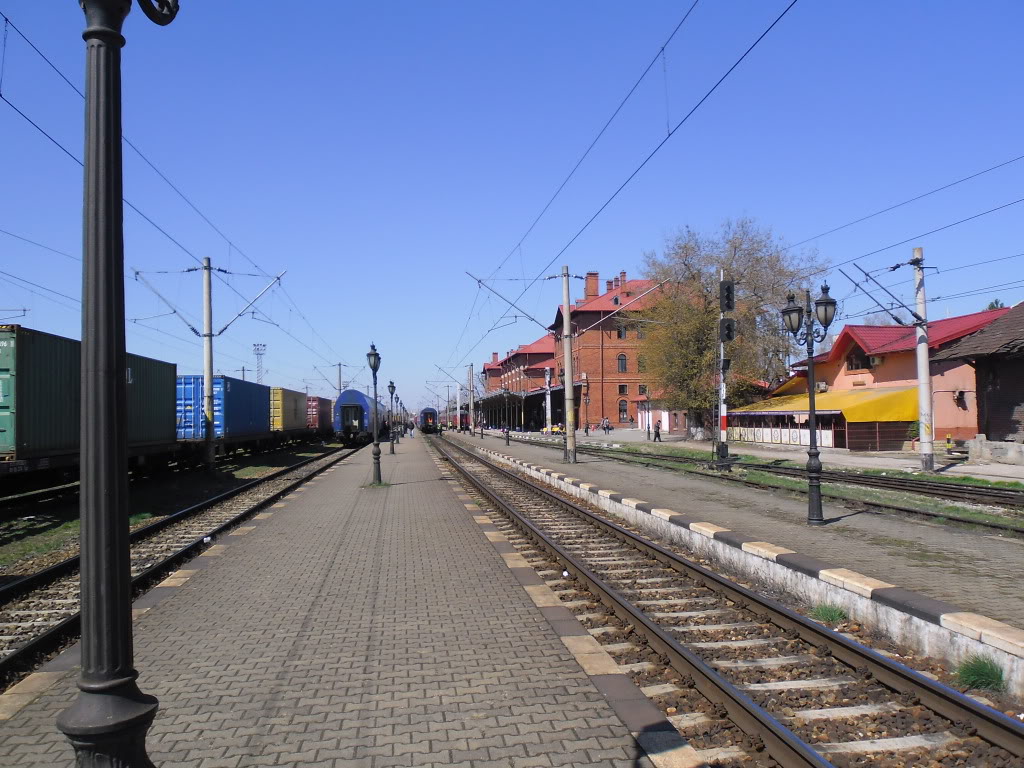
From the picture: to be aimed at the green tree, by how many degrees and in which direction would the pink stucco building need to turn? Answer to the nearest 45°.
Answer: approximately 90° to its right

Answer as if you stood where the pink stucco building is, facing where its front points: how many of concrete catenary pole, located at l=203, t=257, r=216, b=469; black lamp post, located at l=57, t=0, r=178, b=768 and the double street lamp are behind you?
0

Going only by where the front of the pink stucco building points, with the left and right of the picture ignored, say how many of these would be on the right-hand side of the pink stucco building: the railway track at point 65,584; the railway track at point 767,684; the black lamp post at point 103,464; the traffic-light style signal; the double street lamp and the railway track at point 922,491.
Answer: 0

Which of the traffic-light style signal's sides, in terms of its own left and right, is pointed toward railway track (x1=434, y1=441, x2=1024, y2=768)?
front

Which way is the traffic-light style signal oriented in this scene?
toward the camera

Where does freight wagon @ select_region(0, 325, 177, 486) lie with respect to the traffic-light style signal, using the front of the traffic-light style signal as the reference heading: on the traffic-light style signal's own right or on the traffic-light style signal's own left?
on the traffic-light style signal's own right

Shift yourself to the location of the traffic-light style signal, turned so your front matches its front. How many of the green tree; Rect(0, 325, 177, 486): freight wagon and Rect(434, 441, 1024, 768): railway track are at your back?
1

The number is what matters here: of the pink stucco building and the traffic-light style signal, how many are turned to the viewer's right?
0

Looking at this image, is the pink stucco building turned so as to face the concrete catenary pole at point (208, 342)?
yes

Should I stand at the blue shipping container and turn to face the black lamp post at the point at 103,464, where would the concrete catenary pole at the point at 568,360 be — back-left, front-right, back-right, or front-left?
front-left

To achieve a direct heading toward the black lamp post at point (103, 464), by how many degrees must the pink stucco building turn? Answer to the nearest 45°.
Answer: approximately 45° to its left

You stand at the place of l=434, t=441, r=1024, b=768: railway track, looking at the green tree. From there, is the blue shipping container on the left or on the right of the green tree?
left

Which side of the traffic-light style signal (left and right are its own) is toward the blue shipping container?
right

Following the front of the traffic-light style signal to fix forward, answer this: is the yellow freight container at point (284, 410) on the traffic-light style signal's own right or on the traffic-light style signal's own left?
on the traffic-light style signal's own right

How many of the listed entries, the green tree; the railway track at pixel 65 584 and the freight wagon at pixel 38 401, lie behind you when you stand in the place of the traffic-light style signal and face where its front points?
1

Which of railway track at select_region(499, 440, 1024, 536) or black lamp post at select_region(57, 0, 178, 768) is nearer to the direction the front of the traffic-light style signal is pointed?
the black lamp post

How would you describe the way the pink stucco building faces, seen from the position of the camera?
facing the viewer and to the left of the viewer

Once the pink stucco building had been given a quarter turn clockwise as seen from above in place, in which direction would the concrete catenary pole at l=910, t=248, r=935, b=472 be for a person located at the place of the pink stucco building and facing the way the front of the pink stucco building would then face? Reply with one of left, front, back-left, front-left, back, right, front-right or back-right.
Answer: back-left
